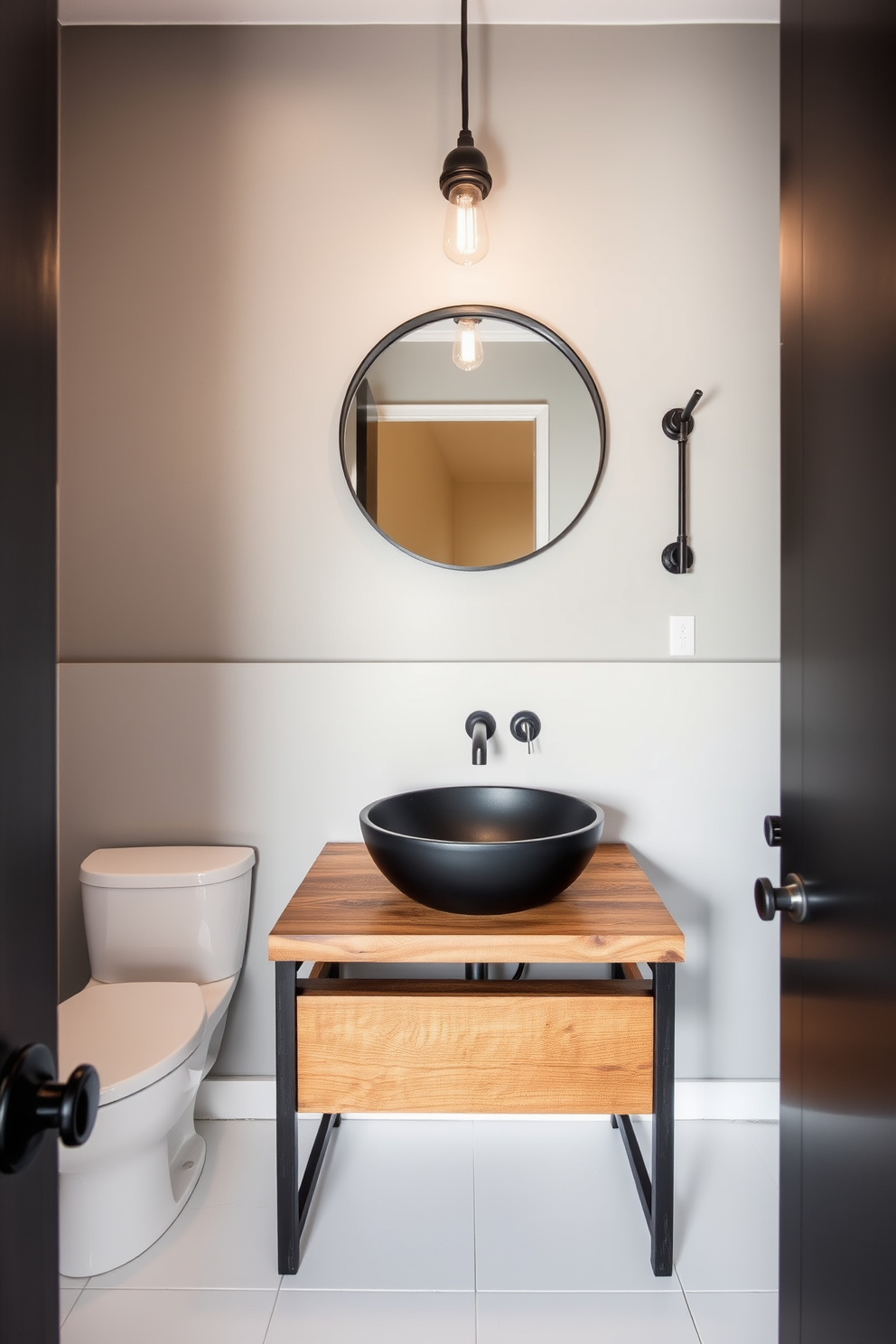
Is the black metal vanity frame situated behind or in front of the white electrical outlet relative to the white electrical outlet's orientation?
in front

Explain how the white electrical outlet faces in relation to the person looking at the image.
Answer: facing the viewer

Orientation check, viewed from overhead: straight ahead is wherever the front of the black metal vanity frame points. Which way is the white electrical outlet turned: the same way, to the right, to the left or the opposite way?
the same way

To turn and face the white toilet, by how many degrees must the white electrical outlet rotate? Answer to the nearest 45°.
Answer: approximately 45° to its right

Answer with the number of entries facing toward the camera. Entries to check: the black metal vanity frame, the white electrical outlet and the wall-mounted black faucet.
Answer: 3

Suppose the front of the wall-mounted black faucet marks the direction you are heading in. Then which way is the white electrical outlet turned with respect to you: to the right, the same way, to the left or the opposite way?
the same way

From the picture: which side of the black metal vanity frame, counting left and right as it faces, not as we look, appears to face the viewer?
front

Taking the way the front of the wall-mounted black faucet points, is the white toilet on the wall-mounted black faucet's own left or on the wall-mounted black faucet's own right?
on the wall-mounted black faucet's own right
